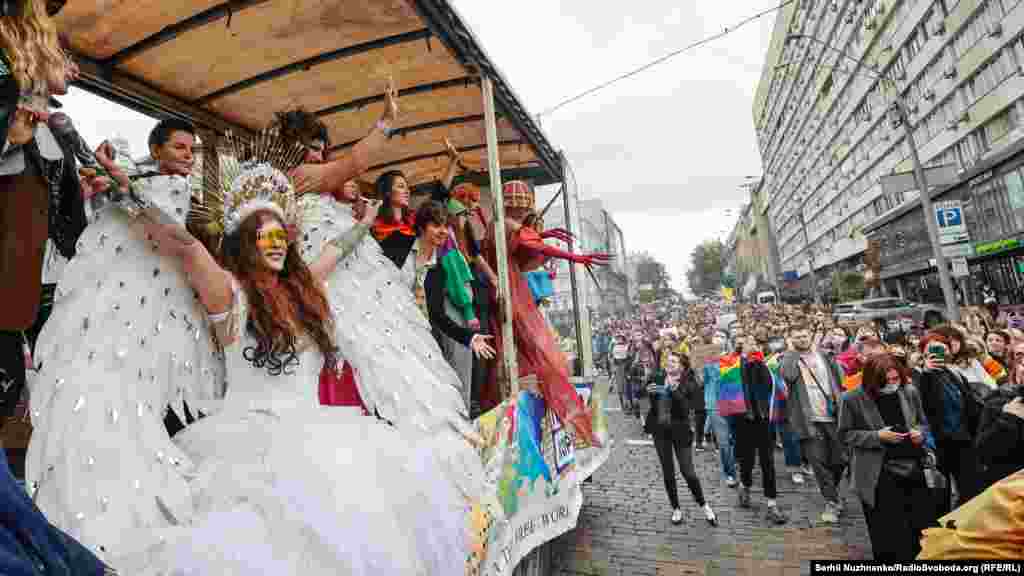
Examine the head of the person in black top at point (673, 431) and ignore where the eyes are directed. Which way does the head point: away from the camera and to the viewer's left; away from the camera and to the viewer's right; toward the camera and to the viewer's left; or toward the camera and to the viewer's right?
toward the camera and to the viewer's left

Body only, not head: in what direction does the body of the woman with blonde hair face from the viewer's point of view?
to the viewer's right

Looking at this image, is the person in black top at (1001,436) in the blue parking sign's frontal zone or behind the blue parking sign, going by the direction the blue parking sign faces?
frontal zone

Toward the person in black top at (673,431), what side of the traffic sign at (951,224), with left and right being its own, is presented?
front

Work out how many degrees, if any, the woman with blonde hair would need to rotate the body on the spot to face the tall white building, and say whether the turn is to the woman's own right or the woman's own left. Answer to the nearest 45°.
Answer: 0° — they already face it

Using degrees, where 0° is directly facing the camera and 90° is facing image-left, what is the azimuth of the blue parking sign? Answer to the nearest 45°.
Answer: approximately 0°
